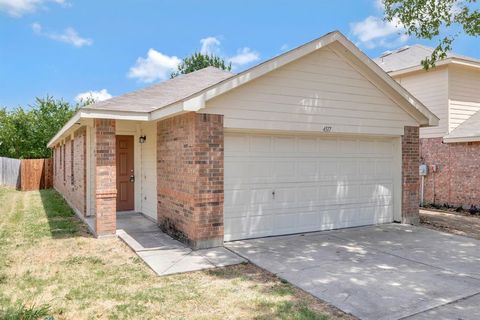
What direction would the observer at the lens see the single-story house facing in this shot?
facing the viewer and to the right of the viewer

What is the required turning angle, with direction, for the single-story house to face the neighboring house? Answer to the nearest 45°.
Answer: approximately 90° to its left

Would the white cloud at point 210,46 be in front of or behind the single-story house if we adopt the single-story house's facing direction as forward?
behind

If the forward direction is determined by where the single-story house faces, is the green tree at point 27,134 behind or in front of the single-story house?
behind

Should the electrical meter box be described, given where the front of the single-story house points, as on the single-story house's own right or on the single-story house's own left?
on the single-story house's own left

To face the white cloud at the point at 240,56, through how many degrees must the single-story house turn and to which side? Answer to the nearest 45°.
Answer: approximately 135° to its left

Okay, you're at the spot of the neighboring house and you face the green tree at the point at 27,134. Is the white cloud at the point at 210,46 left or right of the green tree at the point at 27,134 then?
right

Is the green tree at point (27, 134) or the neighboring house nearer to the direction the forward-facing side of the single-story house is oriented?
the neighboring house
